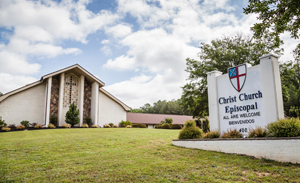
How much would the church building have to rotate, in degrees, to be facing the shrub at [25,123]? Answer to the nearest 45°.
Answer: approximately 90° to its right

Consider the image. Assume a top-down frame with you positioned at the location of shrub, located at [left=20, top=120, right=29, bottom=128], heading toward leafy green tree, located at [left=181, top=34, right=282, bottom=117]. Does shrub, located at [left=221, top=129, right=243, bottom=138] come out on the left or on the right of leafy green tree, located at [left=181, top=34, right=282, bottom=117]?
right

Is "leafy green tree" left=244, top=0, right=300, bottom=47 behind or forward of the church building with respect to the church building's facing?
forward

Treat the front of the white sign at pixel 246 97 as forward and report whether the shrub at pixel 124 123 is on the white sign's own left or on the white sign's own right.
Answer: on the white sign's own right

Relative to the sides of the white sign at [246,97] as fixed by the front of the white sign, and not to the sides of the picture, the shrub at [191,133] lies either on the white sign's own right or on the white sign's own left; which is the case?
on the white sign's own right

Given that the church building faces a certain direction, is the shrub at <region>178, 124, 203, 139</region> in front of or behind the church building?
in front

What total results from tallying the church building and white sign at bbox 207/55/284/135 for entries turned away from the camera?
0

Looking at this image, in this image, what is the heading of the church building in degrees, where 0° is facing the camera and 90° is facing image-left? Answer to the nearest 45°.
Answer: approximately 315°

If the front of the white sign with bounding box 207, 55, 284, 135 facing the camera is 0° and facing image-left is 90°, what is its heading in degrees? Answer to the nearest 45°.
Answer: approximately 45°
